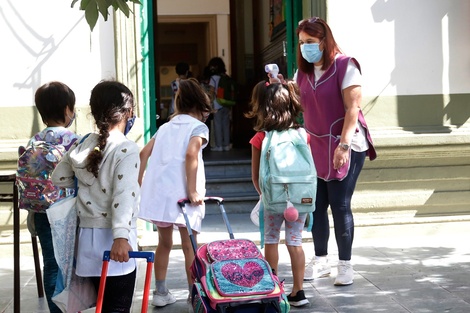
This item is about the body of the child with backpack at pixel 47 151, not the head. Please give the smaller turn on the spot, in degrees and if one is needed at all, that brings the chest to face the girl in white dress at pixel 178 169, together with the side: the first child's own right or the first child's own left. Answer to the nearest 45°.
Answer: approximately 45° to the first child's own right

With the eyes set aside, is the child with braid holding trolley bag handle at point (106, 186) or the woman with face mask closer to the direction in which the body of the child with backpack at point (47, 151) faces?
the woman with face mask

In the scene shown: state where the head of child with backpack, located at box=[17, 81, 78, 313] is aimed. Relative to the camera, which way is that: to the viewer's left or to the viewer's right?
to the viewer's right

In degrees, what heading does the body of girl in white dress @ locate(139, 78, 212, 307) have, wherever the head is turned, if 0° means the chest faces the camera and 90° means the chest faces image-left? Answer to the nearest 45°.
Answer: approximately 225°

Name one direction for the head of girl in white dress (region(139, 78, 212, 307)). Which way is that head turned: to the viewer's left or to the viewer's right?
to the viewer's right

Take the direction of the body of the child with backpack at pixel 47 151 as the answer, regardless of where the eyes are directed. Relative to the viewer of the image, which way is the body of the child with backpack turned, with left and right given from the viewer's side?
facing away from the viewer and to the right of the viewer

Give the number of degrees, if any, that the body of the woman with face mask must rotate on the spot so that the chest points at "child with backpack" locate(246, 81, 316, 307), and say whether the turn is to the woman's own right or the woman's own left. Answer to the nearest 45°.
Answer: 0° — they already face them

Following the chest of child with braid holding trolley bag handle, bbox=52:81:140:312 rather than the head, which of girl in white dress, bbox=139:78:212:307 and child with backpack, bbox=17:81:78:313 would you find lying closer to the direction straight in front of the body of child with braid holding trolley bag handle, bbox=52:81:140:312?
the girl in white dress

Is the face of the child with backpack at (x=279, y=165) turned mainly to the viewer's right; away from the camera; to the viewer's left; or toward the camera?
away from the camera

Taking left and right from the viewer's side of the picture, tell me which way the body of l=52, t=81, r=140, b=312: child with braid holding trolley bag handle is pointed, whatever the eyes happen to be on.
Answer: facing away from the viewer and to the right of the viewer
